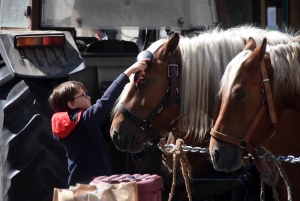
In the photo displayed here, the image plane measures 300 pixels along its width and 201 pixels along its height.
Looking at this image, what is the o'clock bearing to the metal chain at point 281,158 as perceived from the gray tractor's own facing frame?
The metal chain is roughly at 4 o'clock from the gray tractor.

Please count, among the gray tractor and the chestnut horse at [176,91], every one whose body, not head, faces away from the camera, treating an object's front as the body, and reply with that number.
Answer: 1

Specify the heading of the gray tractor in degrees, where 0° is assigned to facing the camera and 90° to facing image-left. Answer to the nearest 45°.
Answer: approximately 180°

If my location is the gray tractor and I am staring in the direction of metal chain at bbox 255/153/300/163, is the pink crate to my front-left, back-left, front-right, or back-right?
front-right

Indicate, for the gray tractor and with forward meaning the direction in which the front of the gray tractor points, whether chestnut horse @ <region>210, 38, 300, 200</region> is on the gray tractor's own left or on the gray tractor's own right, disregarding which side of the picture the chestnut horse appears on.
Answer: on the gray tractor's own right

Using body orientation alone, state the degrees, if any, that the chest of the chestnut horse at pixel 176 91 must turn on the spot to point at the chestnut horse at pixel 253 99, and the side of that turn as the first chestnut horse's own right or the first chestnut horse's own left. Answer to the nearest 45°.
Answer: approximately 135° to the first chestnut horse's own left

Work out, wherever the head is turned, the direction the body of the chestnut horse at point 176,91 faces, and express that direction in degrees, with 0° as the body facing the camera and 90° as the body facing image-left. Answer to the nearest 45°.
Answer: approximately 90°

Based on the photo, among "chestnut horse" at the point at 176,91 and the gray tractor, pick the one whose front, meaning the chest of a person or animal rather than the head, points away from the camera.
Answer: the gray tractor

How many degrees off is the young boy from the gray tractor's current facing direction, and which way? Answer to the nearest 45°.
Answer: approximately 180°

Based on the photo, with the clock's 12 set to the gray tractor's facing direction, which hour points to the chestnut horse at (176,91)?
The chestnut horse is roughly at 4 o'clock from the gray tractor.

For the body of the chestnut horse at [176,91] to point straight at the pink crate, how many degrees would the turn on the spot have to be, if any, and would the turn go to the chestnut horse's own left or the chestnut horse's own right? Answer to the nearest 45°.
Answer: approximately 90° to the chestnut horse's own left

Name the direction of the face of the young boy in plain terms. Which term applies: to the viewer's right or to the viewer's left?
to the viewer's right
